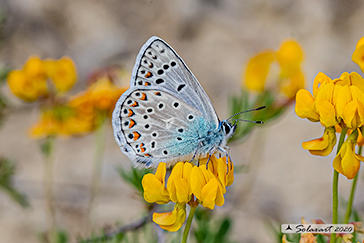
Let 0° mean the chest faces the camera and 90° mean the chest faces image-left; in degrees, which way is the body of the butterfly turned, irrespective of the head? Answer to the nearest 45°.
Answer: approximately 270°

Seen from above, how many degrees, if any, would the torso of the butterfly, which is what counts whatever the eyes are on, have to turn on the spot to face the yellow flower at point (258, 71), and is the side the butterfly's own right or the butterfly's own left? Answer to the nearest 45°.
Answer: approximately 45° to the butterfly's own left

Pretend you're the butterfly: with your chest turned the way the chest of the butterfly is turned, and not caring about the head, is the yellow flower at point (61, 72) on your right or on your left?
on your left

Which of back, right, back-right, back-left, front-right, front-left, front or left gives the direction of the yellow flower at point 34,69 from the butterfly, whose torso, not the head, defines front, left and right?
back-left

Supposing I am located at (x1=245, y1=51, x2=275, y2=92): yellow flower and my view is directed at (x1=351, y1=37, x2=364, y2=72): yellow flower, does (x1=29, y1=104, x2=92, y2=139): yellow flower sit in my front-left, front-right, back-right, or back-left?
back-right
